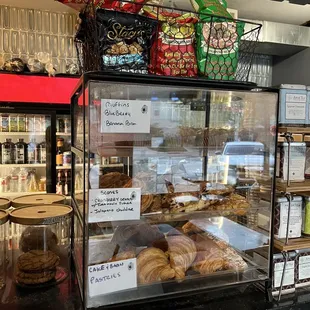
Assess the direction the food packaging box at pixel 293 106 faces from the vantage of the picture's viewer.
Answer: facing the viewer

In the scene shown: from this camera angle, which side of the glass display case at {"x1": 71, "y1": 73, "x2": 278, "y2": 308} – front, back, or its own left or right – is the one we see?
front

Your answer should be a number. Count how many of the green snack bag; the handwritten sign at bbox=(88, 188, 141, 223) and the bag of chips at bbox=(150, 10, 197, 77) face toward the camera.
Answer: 3

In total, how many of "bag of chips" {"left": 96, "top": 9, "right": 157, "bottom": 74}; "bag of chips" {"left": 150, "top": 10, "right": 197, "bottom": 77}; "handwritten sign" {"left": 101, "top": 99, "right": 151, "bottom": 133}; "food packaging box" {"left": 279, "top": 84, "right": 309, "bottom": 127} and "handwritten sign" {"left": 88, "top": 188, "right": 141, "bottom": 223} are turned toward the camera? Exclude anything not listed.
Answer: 5

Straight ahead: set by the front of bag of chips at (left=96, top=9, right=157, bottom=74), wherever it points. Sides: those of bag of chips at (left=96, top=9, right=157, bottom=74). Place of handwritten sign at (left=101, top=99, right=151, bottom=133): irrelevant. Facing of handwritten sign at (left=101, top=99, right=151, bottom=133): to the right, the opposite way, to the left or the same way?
the same way

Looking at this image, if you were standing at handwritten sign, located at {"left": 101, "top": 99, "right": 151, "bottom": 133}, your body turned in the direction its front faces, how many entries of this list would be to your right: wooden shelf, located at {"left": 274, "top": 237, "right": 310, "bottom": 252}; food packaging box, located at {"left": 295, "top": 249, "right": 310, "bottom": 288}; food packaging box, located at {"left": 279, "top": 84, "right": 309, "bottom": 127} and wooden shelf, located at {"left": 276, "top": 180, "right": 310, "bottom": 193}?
0

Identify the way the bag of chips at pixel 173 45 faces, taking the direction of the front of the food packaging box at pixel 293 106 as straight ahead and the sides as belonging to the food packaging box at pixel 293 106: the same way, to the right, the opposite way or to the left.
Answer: the same way

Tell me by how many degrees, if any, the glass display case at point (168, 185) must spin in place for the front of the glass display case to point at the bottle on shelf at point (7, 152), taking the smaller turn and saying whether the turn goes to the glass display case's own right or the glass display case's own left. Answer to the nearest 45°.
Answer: approximately 135° to the glass display case's own right

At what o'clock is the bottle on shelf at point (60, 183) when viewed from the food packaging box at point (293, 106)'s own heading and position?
The bottle on shelf is roughly at 4 o'clock from the food packaging box.

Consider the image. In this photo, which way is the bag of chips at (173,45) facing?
toward the camera

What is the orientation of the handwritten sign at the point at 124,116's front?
toward the camera

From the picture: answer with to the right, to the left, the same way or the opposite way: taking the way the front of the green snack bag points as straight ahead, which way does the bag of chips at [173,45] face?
the same way

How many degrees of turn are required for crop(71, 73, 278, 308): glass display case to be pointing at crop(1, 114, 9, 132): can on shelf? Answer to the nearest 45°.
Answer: approximately 135° to its right

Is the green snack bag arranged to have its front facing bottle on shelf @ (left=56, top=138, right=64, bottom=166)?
no

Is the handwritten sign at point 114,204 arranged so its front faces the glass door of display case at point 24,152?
no

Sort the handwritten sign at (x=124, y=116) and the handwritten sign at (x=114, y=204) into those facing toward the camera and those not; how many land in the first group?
2

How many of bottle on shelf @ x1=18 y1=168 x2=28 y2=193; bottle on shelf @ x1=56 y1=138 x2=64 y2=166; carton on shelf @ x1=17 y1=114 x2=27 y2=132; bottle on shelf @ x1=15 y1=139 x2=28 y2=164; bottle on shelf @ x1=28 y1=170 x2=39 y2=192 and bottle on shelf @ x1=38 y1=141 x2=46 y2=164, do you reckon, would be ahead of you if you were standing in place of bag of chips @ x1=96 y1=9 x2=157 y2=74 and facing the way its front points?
0

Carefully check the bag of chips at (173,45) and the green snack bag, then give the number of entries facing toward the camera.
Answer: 2
